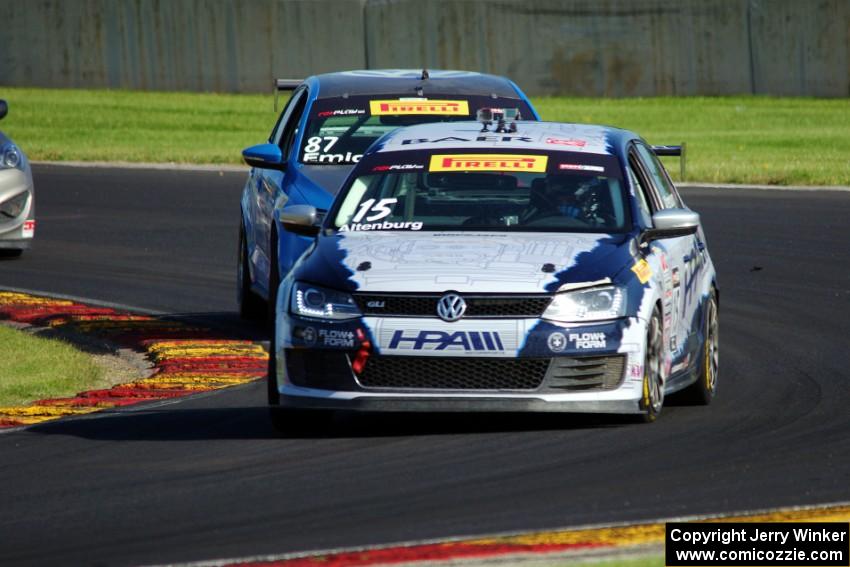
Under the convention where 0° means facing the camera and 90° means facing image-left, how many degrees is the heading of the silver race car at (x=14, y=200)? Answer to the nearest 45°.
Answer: approximately 315°

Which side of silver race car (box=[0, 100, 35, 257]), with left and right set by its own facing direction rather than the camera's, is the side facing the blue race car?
front

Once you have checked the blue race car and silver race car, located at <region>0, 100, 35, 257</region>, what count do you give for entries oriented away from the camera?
0

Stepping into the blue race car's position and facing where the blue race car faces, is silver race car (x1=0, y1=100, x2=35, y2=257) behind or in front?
behind

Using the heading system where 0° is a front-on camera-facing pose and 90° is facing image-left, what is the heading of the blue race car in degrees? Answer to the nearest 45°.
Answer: approximately 0°
